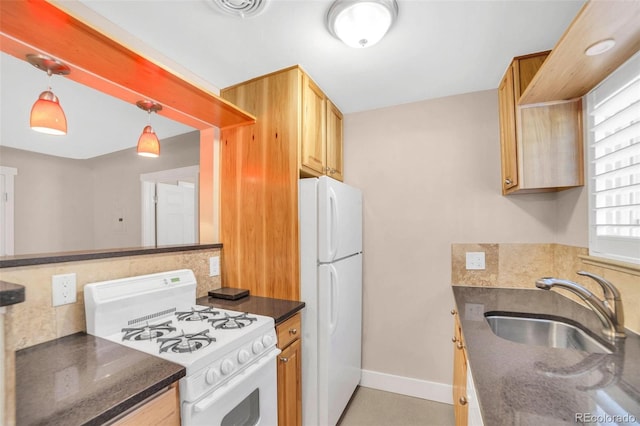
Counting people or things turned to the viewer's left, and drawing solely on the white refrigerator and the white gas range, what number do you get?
0

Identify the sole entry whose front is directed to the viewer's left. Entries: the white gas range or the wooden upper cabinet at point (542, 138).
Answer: the wooden upper cabinet

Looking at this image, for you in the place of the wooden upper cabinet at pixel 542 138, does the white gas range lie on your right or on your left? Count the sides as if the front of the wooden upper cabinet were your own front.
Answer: on your left

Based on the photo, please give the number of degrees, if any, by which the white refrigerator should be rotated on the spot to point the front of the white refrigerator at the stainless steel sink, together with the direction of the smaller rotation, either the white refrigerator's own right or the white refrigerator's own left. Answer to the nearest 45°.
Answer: approximately 45° to the white refrigerator's own left

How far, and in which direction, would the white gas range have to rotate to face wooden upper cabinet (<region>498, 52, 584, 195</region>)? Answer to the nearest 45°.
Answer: approximately 45° to its left

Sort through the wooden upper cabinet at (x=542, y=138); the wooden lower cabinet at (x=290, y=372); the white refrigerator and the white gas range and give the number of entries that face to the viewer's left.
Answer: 1

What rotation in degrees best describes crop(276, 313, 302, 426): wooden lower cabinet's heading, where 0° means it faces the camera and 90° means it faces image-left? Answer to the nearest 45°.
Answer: approximately 315°

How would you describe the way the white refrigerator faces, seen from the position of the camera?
facing the viewer and to the right of the viewer

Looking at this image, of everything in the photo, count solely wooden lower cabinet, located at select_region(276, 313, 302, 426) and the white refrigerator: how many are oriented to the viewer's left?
0

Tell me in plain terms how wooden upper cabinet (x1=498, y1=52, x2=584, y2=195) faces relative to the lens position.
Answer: facing to the left of the viewer

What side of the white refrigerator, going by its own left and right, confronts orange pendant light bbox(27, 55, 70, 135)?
right

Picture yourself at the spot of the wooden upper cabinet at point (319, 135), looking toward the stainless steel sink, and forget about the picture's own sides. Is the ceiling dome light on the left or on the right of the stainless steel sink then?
right
